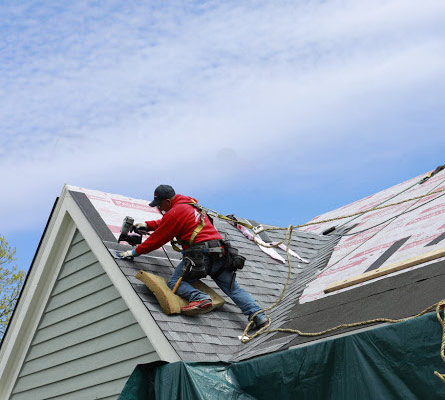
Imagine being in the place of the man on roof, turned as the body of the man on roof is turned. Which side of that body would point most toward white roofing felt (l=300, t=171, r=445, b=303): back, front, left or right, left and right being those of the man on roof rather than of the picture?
back

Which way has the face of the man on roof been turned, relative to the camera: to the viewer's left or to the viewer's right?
to the viewer's left

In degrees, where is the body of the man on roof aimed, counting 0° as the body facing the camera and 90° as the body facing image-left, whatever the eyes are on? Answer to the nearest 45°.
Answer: approximately 90°
